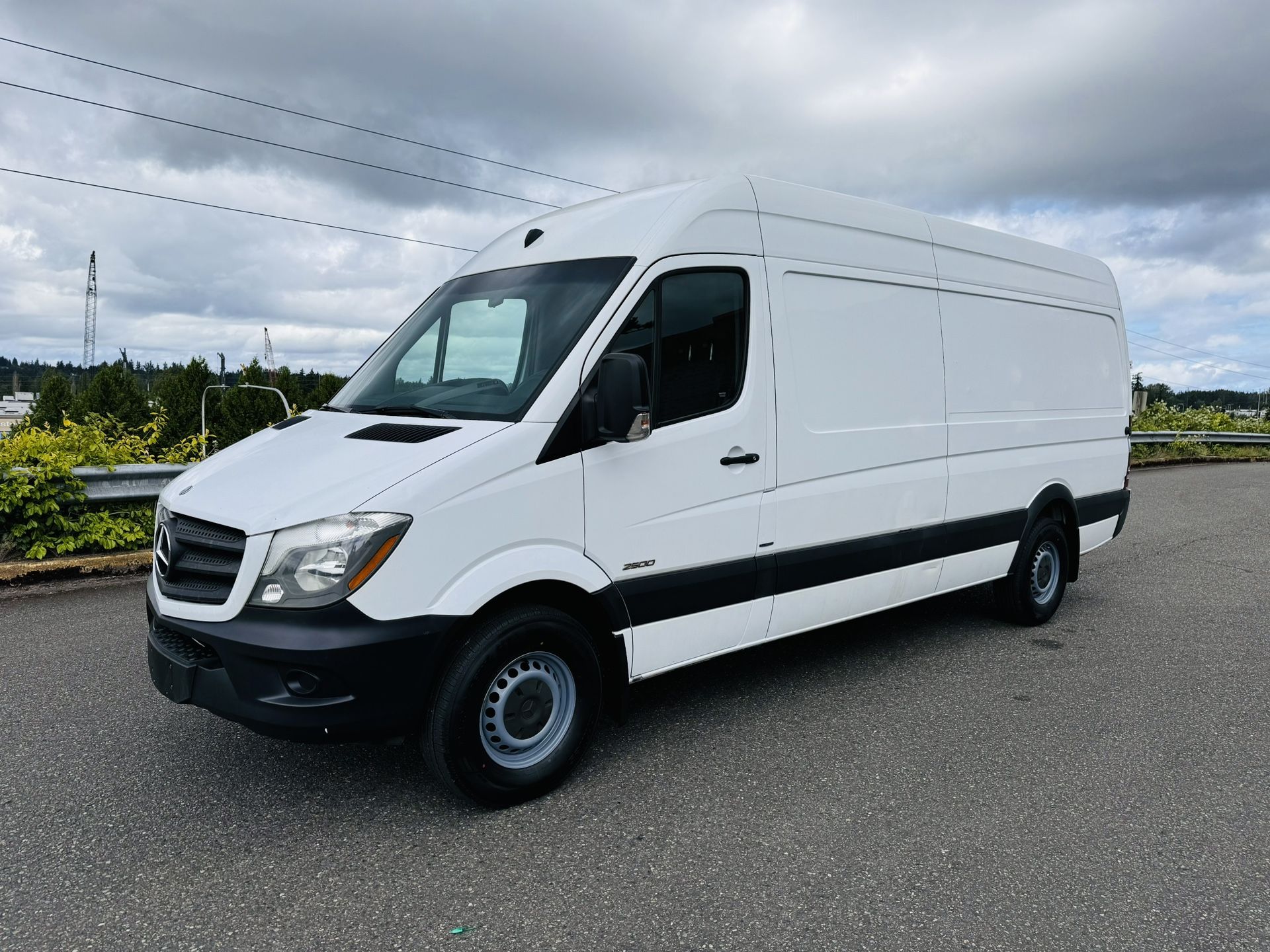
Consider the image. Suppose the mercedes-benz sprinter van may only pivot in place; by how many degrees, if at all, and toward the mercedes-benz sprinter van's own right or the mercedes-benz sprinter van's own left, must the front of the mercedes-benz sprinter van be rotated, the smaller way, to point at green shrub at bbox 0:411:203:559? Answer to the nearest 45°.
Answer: approximately 90° to the mercedes-benz sprinter van's own right

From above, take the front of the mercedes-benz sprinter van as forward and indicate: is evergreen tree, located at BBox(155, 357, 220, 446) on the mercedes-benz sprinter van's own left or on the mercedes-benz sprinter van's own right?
on the mercedes-benz sprinter van's own right

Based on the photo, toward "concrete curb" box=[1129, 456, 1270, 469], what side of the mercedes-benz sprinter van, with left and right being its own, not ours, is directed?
back

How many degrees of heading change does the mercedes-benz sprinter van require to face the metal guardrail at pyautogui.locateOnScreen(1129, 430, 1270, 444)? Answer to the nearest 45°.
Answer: approximately 180°

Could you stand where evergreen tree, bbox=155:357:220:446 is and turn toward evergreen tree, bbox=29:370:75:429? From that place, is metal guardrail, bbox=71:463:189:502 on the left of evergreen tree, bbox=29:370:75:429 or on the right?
left

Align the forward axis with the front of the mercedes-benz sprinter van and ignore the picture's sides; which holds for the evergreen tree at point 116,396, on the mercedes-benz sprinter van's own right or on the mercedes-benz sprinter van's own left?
on the mercedes-benz sprinter van's own right

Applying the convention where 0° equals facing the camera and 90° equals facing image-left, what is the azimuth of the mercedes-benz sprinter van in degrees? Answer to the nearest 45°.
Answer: approximately 45°

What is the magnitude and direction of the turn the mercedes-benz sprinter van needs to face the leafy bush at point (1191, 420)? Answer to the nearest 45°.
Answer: approximately 180°

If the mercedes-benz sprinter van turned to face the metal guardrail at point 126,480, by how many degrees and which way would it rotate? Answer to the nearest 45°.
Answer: approximately 90° to its right

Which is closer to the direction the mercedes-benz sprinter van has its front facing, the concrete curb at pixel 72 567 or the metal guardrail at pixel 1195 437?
the concrete curb
